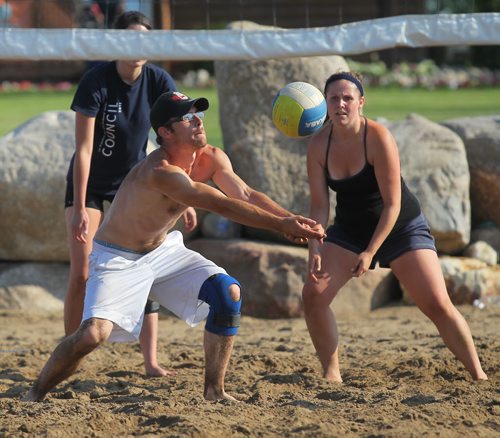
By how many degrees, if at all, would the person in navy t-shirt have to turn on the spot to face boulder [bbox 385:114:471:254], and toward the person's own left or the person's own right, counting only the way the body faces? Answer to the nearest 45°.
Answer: approximately 90° to the person's own left

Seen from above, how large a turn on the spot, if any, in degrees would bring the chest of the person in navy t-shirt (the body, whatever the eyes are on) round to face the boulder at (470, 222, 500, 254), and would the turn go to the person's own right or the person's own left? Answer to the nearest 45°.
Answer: approximately 90° to the person's own left

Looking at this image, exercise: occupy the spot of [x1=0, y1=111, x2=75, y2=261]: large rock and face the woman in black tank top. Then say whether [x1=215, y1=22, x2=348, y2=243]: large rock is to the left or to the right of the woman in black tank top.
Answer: left

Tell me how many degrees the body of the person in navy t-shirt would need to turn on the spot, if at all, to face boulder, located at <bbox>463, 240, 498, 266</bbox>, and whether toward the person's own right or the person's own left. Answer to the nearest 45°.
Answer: approximately 90° to the person's own left

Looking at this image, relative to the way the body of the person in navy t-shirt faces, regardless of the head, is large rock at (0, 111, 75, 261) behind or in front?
behind
